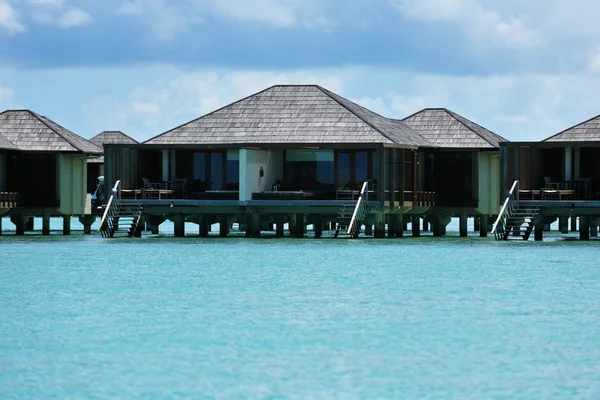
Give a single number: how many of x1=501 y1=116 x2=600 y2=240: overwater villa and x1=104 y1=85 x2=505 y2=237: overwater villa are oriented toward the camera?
2

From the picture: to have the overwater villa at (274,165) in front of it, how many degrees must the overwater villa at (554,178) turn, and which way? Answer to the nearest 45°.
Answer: approximately 90° to its right

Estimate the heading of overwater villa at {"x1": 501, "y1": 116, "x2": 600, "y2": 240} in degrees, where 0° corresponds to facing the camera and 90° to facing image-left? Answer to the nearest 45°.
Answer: approximately 0°

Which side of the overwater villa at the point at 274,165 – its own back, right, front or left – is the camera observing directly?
front

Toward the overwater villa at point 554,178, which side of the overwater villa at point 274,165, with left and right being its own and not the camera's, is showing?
left

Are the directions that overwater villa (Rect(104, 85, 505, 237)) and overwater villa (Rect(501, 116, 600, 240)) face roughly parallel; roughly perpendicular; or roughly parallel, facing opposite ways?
roughly parallel
